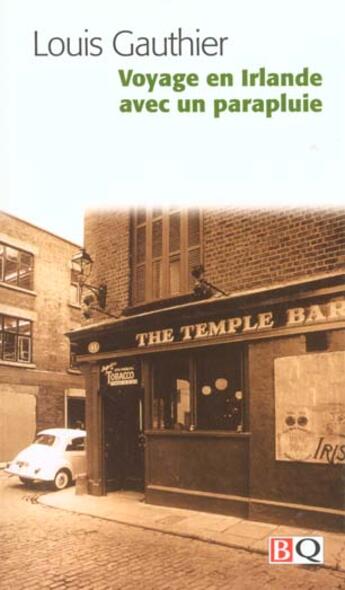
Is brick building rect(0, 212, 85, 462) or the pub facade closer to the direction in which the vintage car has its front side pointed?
the brick building

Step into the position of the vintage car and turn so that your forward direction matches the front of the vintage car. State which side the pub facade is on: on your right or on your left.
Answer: on your right

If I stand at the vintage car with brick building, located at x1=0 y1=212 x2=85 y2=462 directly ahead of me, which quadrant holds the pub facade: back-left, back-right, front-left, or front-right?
back-right

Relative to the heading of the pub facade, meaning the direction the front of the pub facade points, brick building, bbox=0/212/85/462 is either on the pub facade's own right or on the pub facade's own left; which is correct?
on the pub facade's own right

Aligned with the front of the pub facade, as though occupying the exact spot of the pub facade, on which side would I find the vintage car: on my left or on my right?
on my right

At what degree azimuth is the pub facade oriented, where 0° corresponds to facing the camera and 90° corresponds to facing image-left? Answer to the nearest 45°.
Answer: approximately 45°

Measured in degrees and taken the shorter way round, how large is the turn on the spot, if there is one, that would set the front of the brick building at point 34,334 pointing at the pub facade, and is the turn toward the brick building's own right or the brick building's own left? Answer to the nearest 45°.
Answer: approximately 45° to the brick building's own right

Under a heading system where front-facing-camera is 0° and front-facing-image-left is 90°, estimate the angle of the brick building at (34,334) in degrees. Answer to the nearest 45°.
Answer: approximately 315°
